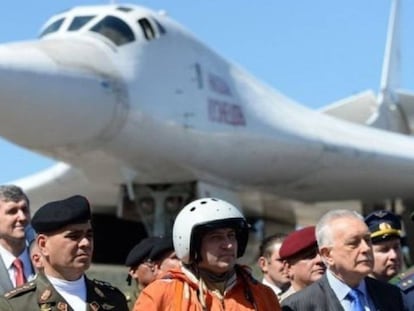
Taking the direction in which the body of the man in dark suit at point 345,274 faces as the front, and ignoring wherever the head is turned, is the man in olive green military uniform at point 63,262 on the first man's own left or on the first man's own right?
on the first man's own right

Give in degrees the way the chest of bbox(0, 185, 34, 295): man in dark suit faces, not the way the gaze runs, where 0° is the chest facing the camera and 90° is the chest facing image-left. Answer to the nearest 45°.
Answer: approximately 315°

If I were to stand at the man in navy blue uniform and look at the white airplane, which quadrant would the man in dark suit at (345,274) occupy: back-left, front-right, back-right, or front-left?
back-left

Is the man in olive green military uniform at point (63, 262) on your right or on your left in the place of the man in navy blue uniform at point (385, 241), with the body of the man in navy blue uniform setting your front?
on your right

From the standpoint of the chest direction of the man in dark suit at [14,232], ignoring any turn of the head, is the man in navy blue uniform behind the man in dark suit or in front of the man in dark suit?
in front

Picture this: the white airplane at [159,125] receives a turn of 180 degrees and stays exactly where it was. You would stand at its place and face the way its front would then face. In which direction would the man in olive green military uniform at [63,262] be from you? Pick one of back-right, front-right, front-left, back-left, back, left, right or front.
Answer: back-right

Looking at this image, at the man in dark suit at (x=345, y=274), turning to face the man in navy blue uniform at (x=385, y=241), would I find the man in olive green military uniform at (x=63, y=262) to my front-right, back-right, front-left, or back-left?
back-left

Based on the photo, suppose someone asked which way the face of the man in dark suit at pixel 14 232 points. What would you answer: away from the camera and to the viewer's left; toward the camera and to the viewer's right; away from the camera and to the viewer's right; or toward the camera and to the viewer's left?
toward the camera and to the viewer's right

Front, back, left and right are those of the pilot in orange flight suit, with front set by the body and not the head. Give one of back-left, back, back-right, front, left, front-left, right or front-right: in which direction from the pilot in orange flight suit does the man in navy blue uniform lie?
left

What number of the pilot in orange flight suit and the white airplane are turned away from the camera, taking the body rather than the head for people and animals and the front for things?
0

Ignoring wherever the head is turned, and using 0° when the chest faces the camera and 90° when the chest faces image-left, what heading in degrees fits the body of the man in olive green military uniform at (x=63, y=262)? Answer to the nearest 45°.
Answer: approximately 315°
